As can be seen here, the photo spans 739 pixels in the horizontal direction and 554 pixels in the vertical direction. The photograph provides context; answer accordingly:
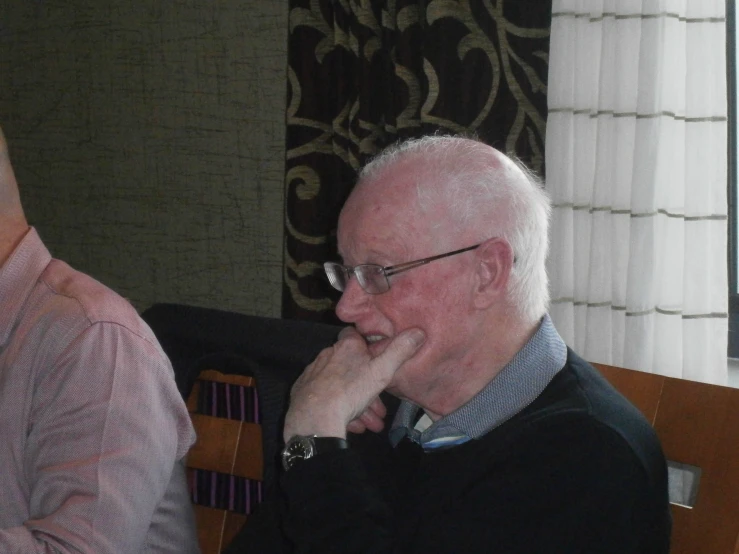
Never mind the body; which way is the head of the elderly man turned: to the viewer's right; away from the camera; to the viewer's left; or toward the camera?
to the viewer's left

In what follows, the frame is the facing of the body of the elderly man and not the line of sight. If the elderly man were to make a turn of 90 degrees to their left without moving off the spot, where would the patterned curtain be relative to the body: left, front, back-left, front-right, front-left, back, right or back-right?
back-left

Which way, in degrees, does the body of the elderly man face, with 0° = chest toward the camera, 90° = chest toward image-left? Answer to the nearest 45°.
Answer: approximately 45°

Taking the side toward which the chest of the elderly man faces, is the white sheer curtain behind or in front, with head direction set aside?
behind
